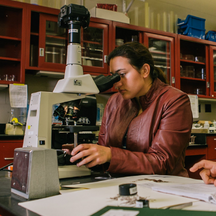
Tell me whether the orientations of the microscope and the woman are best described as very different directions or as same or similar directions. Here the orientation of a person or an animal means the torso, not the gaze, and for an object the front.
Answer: very different directions

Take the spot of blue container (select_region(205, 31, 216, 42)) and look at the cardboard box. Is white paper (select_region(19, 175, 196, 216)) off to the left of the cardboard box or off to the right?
left

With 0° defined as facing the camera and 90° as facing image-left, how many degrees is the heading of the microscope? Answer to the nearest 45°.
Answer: approximately 225°

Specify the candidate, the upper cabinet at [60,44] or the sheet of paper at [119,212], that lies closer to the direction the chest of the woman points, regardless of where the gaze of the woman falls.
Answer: the sheet of paper

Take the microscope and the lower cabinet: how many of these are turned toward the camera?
1

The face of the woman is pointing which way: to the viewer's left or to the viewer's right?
to the viewer's left
